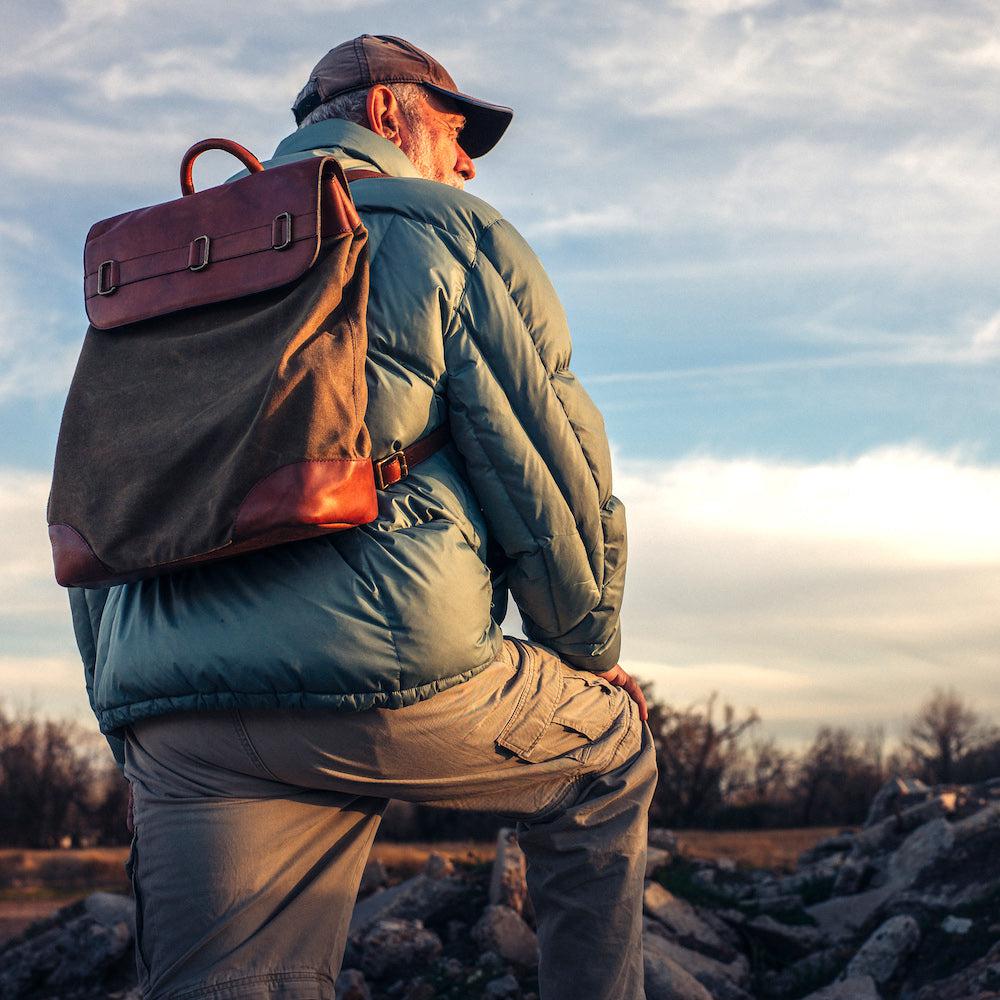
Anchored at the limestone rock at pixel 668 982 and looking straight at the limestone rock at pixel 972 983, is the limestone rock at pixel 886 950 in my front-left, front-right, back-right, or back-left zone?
front-left

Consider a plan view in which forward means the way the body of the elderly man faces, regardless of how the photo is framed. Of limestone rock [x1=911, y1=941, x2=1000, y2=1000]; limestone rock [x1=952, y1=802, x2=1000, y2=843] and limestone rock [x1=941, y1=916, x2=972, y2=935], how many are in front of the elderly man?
3

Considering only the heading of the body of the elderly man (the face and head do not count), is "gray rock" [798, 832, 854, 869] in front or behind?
in front

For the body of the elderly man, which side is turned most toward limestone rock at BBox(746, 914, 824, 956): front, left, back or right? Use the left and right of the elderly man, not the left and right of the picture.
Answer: front

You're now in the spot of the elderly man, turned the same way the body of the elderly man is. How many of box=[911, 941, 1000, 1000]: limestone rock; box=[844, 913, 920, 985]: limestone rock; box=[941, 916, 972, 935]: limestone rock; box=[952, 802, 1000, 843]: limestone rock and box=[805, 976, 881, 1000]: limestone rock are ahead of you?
5

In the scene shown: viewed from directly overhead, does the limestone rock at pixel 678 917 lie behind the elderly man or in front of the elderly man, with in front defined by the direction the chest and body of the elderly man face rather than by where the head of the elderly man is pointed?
in front

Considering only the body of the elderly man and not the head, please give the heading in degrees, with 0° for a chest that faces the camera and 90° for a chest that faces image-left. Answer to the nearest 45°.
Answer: approximately 225°

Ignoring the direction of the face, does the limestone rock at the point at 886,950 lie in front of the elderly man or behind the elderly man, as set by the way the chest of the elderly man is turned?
in front

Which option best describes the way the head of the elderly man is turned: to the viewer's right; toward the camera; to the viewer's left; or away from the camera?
to the viewer's right

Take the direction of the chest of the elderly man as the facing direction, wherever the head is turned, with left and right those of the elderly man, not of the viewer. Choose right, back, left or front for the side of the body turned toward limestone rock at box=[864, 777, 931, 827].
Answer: front
